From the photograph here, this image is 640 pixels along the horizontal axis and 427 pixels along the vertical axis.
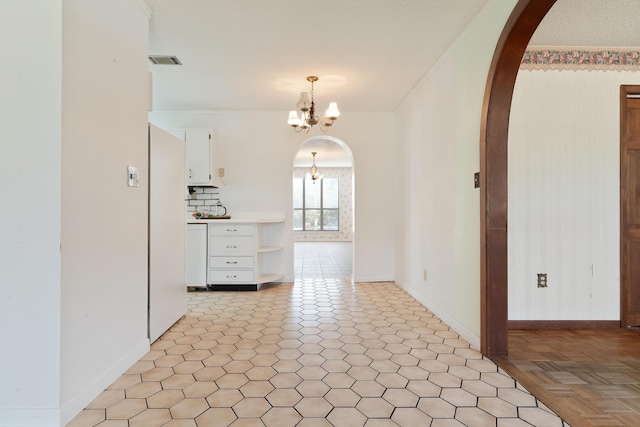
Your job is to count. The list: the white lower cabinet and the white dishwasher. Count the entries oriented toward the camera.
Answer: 2

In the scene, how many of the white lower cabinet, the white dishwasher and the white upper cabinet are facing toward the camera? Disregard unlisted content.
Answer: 3

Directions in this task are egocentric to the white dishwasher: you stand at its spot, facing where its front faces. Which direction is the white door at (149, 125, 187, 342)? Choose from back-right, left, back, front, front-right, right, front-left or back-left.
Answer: front

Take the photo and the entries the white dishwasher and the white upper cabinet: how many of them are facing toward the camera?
2

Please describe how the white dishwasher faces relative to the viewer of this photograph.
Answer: facing the viewer

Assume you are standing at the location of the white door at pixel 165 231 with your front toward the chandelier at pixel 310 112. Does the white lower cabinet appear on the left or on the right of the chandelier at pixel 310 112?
left

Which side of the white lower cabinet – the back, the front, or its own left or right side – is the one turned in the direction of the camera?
front

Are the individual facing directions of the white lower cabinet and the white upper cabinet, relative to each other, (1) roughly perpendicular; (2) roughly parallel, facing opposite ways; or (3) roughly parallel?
roughly parallel
